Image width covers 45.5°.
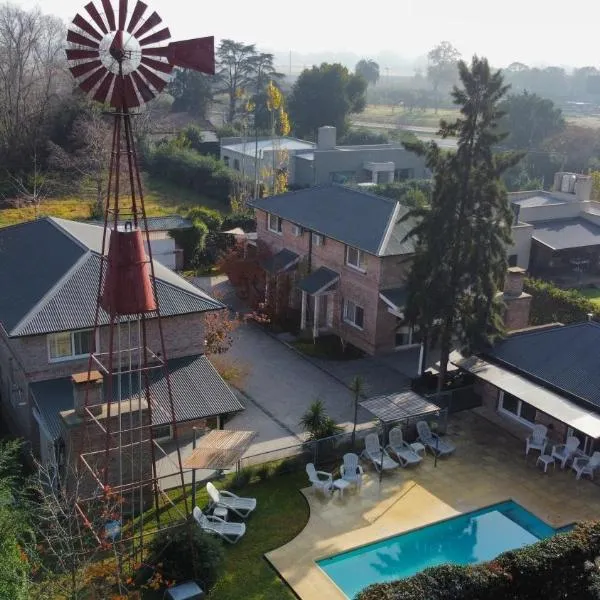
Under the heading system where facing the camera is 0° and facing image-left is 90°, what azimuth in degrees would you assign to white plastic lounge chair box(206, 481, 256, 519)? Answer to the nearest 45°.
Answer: approximately 315°

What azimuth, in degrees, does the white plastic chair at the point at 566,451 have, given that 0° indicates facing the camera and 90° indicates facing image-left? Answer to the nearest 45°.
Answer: approximately 45°

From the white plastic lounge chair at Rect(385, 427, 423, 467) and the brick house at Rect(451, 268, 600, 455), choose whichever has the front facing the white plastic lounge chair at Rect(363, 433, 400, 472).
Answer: the brick house

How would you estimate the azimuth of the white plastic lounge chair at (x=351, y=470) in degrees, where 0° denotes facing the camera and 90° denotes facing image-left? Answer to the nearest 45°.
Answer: approximately 0°

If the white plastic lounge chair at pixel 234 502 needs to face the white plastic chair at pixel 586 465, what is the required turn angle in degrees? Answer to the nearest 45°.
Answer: approximately 45° to its left

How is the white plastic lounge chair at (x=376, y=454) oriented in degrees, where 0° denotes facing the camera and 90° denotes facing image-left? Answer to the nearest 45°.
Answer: approximately 315°

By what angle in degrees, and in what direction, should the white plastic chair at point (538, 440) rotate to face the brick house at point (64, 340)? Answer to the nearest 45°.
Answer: approximately 45° to its right
